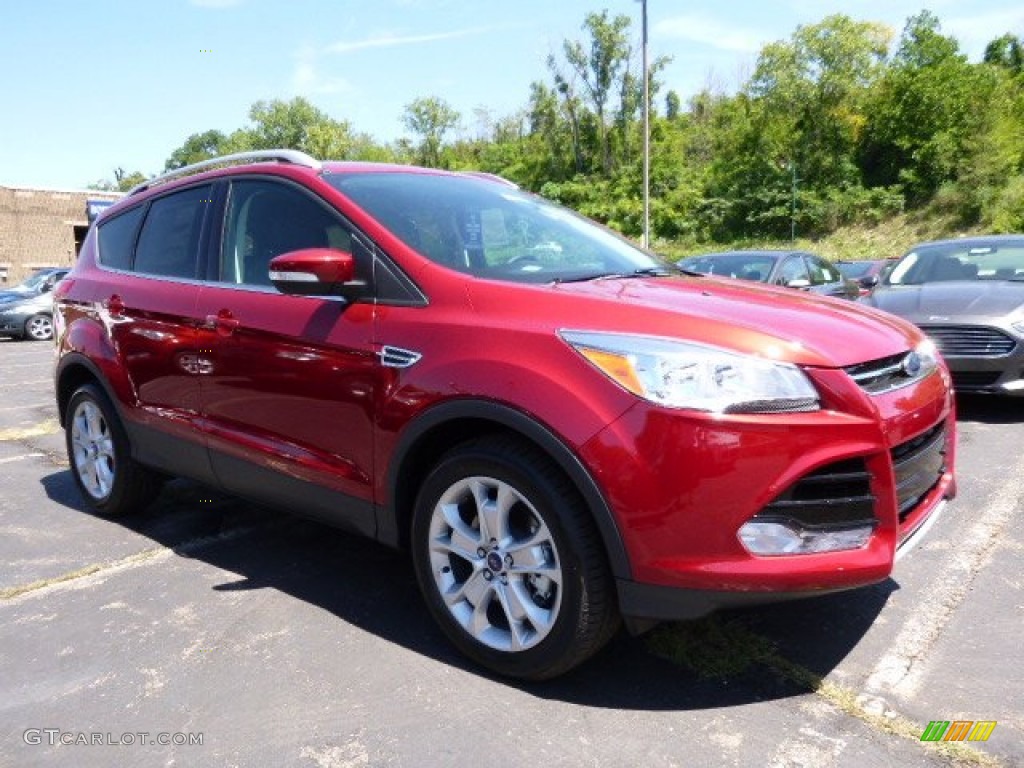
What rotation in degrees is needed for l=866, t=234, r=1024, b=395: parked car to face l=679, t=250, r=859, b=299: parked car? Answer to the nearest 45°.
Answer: approximately 135° to its right

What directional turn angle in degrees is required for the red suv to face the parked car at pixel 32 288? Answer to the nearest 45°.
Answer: approximately 180°

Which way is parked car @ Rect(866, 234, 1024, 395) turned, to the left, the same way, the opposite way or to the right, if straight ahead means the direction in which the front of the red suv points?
to the right

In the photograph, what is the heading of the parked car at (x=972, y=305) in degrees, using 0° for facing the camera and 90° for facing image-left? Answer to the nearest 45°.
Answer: approximately 0°

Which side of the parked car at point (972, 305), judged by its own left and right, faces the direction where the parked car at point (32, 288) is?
right

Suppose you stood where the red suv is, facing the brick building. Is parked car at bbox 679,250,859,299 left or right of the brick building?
right

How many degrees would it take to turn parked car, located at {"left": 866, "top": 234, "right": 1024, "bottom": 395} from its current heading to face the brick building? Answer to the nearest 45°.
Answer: approximately 135° to its right

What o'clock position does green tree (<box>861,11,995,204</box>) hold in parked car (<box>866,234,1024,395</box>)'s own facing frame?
The green tree is roughly at 6 o'clock from the parked car.

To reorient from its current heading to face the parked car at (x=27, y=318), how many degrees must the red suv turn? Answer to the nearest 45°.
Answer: approximately 180°

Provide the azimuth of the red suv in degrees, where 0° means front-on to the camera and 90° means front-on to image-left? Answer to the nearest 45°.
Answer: approximately 315°
